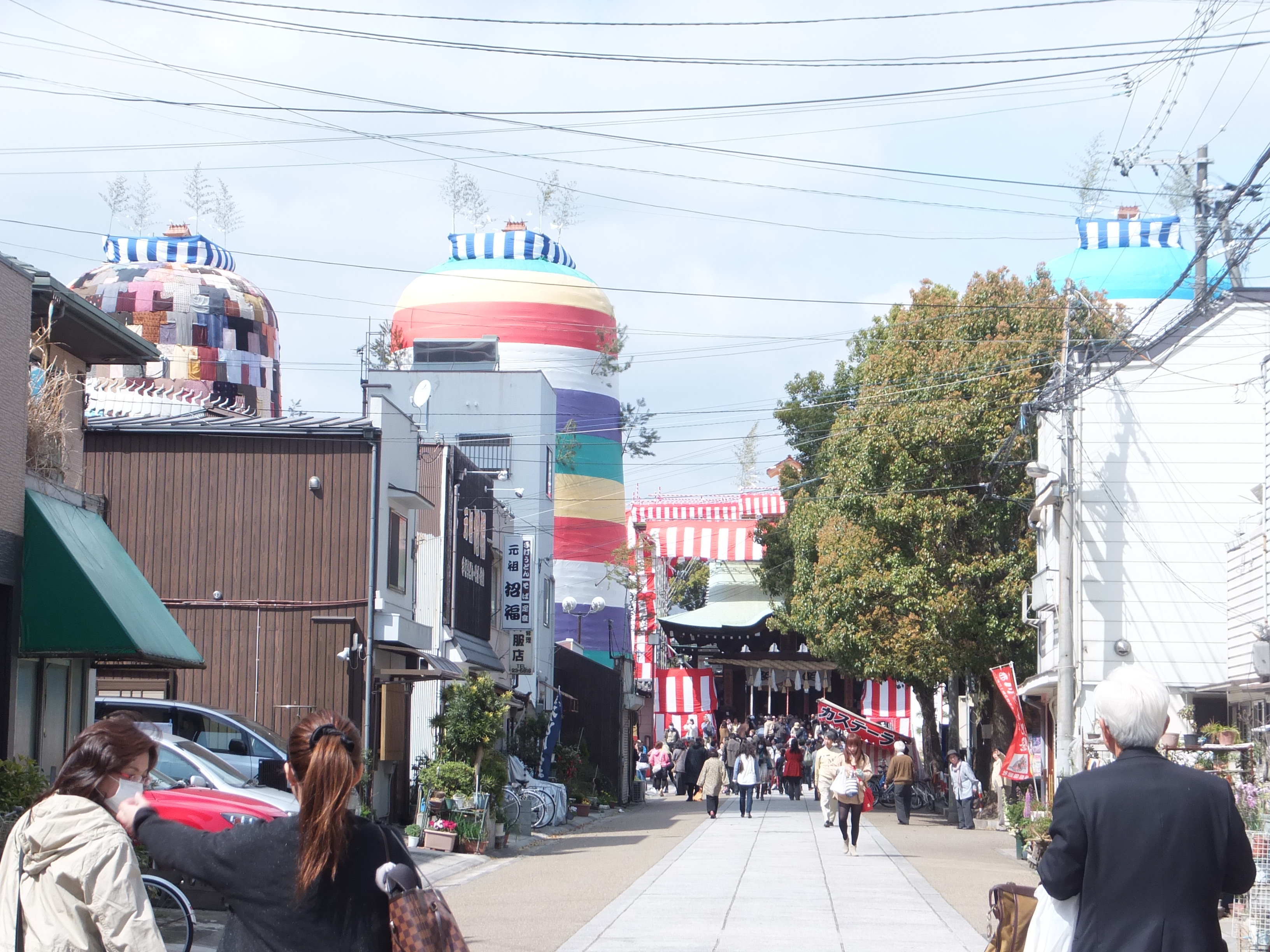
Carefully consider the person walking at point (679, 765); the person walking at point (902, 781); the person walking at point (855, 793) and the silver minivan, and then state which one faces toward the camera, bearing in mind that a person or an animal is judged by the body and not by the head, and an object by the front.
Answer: the person walking at point (855, 793)

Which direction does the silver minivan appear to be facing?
to the viewer's right

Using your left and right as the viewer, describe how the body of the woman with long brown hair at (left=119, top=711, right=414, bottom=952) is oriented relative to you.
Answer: facing away from the viewer

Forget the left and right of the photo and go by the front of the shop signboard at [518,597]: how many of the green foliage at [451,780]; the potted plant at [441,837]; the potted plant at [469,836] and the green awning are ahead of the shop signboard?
4

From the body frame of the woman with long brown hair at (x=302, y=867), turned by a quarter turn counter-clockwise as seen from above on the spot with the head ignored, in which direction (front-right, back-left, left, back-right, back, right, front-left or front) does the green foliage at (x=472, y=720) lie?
right

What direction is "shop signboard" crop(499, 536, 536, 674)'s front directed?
toward the camera

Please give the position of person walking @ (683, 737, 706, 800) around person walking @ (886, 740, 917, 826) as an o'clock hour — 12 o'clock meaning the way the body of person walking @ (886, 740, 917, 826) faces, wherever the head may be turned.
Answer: person walking @ (683, 737, 706, 800) is roughly at 11 o'clock from person walking @ (886, 740, 917, 826).

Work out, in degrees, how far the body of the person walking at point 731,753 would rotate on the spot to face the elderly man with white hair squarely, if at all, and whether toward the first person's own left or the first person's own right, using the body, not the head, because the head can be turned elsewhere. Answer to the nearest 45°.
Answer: approximately 180°

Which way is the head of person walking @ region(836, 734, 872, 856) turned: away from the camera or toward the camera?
toward the camera

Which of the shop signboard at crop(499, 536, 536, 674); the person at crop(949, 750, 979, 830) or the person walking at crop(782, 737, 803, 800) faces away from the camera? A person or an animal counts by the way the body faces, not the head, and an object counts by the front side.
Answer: the person walking at crop(782, 737, 803, 800)

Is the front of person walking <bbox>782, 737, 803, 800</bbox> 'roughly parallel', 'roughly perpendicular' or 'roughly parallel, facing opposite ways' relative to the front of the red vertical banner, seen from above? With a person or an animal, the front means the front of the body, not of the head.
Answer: roughly parallel, facing opposite ways

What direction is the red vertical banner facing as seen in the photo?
toward the camera

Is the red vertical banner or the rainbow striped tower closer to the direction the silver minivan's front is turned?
the red vertical banner

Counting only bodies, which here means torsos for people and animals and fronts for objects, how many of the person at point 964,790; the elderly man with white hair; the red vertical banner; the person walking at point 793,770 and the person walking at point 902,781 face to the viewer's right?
0

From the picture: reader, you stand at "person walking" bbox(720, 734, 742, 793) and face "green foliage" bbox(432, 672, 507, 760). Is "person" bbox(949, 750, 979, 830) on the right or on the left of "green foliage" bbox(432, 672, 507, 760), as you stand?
left

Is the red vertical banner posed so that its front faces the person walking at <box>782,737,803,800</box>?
no
